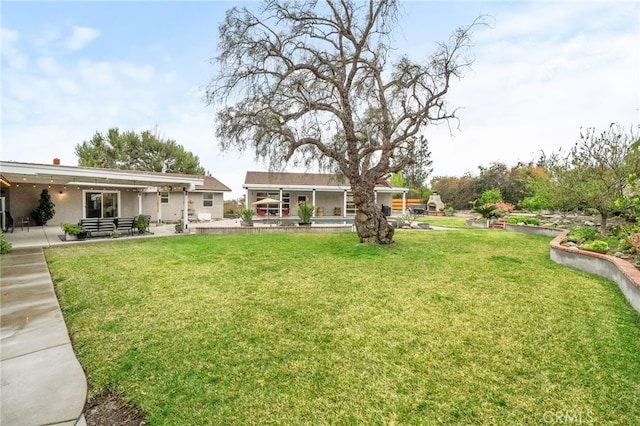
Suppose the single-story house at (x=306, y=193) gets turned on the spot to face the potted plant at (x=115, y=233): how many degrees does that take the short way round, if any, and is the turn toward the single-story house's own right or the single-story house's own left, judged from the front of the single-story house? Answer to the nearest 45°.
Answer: approximately 45° to the single-story house's own right

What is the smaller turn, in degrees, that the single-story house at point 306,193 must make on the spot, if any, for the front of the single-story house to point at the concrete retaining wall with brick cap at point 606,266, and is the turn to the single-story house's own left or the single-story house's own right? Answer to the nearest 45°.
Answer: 0° — it already faces it

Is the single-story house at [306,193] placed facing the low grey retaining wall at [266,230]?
yes

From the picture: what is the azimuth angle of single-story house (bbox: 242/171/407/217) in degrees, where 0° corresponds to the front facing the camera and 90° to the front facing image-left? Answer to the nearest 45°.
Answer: approximately 0°

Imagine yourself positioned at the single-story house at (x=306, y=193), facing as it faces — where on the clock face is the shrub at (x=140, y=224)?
The shrub is roughly at 1 o'clock from the single-story house.

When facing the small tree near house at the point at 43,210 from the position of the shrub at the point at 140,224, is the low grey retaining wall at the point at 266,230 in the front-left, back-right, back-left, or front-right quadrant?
back-right

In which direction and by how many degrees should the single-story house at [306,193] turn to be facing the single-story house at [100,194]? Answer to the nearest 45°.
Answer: approximately 45° to its right
